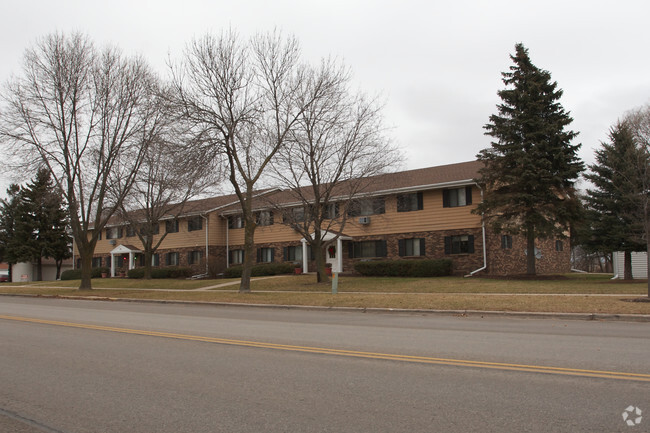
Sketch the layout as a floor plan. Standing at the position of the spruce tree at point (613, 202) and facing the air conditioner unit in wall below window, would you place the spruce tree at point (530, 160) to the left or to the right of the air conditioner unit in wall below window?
left

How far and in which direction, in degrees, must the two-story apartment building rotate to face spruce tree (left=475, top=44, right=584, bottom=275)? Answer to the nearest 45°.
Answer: approximately 90° to its left

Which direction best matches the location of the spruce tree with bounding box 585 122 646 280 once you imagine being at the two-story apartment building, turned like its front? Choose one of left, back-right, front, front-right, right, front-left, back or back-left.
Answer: left

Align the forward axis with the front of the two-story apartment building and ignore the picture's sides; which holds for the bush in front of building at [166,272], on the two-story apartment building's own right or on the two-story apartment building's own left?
on the two-story apartment building's own right

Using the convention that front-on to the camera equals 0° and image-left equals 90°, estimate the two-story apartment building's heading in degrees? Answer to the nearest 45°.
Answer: approximately 45°

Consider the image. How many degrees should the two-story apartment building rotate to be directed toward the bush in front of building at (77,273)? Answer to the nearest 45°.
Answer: approximately 90° to its right
